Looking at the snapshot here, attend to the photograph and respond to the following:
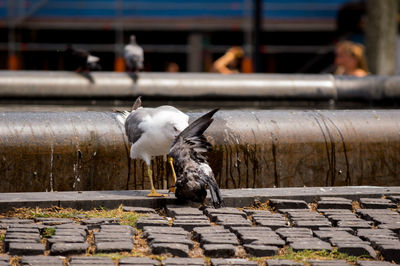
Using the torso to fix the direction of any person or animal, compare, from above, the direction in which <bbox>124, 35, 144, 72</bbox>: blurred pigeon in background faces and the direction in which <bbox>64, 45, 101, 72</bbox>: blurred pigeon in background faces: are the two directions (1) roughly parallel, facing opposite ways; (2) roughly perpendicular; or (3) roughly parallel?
roughly perpendicular

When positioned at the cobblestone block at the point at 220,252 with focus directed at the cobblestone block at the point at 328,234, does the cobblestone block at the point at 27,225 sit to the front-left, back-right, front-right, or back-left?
back-left

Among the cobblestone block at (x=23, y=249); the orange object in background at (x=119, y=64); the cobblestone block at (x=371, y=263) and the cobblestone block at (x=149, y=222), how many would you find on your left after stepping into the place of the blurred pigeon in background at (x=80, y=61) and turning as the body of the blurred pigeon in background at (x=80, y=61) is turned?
3

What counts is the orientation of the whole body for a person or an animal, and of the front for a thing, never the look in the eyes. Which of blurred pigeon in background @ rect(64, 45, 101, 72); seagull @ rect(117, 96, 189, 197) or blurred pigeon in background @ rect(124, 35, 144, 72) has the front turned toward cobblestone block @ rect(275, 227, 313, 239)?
the seagull

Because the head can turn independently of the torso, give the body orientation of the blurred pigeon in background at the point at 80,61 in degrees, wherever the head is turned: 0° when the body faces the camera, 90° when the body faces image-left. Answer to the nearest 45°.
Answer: approximately 90°

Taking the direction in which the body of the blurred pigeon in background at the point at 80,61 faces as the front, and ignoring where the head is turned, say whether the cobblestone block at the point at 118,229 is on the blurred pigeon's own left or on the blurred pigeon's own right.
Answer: on the blurred pigeon's own left

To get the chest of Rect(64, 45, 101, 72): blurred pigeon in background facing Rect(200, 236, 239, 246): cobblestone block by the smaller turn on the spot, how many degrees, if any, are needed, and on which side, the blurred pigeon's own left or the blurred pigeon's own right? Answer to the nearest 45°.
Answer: approximately 90° to the blurred pigeon's own left
